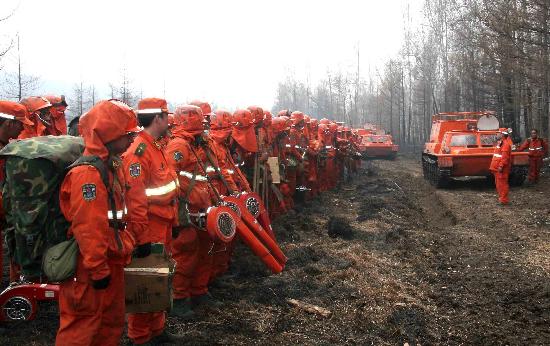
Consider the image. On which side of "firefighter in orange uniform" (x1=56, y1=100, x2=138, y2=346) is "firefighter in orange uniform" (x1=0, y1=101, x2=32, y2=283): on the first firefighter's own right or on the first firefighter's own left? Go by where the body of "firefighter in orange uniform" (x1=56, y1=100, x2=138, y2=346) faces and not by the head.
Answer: on the first firefighter's own left

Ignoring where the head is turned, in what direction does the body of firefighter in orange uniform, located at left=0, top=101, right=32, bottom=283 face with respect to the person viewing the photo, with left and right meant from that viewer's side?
facing to the right of the viewer

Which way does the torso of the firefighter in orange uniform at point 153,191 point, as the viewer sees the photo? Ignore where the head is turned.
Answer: to the viewer's right

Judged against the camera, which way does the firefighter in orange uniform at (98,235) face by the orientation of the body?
to the viewer's right

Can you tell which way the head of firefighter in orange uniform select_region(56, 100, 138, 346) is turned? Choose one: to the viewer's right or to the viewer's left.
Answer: to the viewer's right

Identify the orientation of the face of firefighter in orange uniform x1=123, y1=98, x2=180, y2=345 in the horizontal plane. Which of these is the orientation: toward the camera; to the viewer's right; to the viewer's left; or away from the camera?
to the viewer's right

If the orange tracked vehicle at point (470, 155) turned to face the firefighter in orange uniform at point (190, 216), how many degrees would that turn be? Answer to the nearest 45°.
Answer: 0° — it already faces them

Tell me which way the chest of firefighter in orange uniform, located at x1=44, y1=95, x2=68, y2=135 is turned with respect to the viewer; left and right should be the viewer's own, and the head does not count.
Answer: facing to the right of the viewer

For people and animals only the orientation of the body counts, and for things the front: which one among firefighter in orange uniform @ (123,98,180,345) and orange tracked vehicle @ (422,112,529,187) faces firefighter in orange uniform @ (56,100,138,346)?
the orange tracked vehicle
